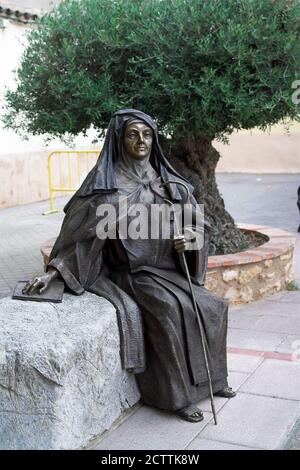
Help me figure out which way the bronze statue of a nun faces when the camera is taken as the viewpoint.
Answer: facing the viewer and to the right of the viewer

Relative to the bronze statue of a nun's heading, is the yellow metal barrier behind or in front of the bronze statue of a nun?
behind

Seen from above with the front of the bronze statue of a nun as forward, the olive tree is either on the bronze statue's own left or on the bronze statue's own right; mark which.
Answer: on the bronze statue's own left

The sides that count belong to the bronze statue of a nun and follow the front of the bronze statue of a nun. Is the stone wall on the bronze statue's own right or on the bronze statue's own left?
on the bronze statue's own left
